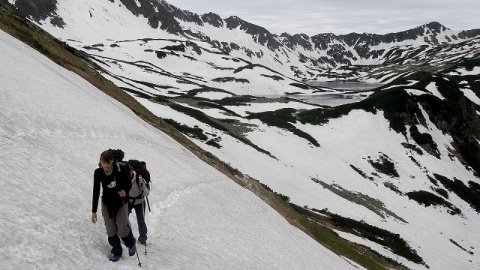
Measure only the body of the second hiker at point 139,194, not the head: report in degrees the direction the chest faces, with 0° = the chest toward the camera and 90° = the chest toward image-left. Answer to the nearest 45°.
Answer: approximately 45°

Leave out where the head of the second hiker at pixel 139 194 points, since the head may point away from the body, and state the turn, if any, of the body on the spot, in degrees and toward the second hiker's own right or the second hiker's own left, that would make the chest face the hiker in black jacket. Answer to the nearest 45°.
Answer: approximately 45° to the second hiker's own left
